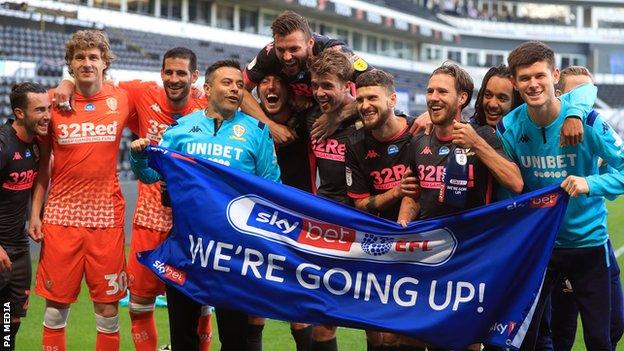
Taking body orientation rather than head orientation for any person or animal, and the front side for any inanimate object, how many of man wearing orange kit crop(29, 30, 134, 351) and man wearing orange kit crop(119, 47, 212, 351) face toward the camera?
2

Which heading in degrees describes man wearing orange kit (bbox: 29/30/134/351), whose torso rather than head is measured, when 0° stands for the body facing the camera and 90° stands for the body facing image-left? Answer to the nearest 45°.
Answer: approximately 0°
